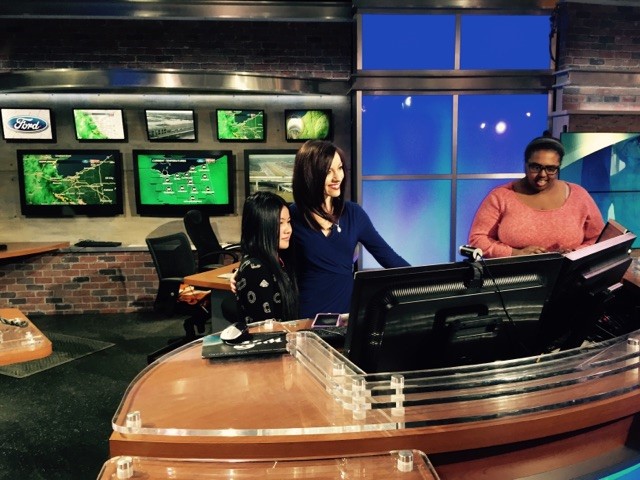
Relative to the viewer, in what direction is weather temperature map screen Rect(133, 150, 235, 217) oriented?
toward the camera

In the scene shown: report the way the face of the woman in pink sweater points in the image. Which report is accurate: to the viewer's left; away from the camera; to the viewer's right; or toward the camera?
toward the camera

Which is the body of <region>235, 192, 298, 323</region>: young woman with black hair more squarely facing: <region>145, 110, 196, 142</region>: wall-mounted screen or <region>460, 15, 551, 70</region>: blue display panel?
the blue display panel

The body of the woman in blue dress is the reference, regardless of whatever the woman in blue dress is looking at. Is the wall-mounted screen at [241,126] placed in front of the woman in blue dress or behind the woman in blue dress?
behind

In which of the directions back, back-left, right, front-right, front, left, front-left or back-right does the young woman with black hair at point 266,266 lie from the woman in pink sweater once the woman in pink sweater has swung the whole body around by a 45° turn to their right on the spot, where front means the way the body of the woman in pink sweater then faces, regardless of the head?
front

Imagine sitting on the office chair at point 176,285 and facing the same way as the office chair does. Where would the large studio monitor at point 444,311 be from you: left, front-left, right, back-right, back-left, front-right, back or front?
back-right

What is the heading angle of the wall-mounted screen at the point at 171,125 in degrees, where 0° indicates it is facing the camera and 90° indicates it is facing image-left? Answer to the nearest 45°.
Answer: approximately 0°

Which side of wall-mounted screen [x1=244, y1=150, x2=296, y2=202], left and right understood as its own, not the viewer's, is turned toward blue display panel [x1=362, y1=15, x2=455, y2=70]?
left

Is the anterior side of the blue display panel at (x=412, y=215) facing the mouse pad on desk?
yes

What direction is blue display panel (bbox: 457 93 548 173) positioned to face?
toward the camera

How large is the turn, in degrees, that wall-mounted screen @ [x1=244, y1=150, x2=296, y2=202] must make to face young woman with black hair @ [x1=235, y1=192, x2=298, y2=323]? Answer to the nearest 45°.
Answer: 0° — it already faces them

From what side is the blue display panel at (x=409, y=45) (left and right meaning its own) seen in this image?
front

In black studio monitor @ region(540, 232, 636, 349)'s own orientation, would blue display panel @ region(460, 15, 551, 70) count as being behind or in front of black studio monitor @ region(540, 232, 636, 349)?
in front

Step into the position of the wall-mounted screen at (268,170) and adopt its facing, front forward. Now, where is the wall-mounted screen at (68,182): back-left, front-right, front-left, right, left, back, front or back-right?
right

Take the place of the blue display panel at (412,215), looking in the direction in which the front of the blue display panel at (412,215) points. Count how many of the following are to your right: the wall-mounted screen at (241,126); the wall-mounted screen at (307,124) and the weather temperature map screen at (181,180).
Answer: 3
